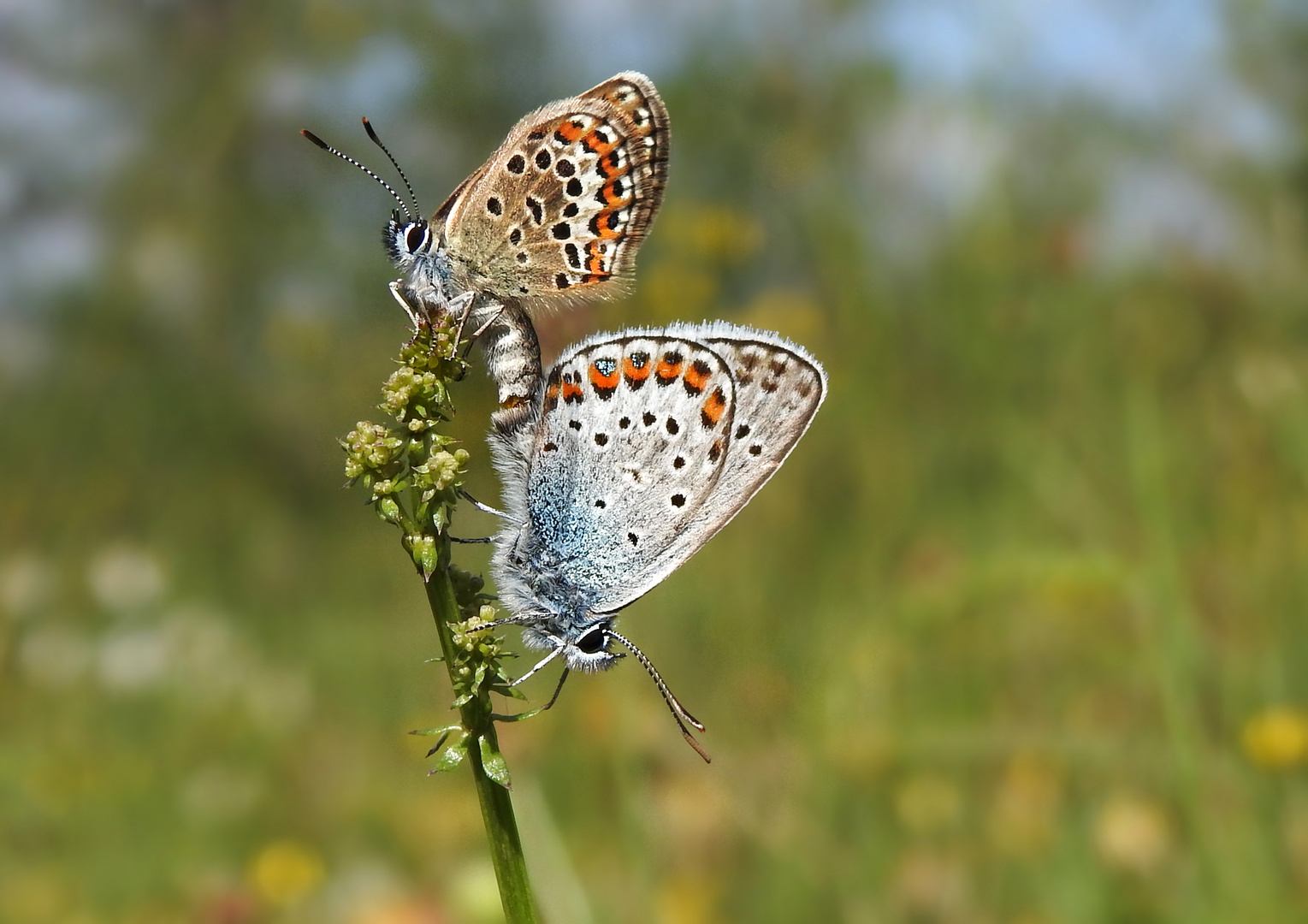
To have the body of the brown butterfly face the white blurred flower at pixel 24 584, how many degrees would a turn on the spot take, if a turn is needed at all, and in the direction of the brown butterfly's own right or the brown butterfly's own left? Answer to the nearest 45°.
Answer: approximately 45° to the brown butterfly's own right

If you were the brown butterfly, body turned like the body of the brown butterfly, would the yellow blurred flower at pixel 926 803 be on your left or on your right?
on your right

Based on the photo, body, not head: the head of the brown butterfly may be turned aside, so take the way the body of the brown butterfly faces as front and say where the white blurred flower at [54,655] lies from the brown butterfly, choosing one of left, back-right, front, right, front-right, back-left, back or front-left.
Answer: front-right

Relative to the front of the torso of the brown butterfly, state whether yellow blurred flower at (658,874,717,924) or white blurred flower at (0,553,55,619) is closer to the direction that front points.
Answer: the white blurred flower

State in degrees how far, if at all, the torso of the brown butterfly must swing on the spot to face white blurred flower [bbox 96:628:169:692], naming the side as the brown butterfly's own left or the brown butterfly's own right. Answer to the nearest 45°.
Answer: approximately 45° to the brown butterfly's own right

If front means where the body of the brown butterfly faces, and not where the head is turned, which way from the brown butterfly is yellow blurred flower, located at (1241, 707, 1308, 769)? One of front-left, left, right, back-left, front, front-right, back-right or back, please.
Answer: back-right

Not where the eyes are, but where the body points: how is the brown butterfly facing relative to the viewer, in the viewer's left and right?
facing to the left of the viewer

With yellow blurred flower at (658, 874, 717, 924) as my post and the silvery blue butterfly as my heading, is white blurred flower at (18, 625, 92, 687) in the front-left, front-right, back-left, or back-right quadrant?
back-right
